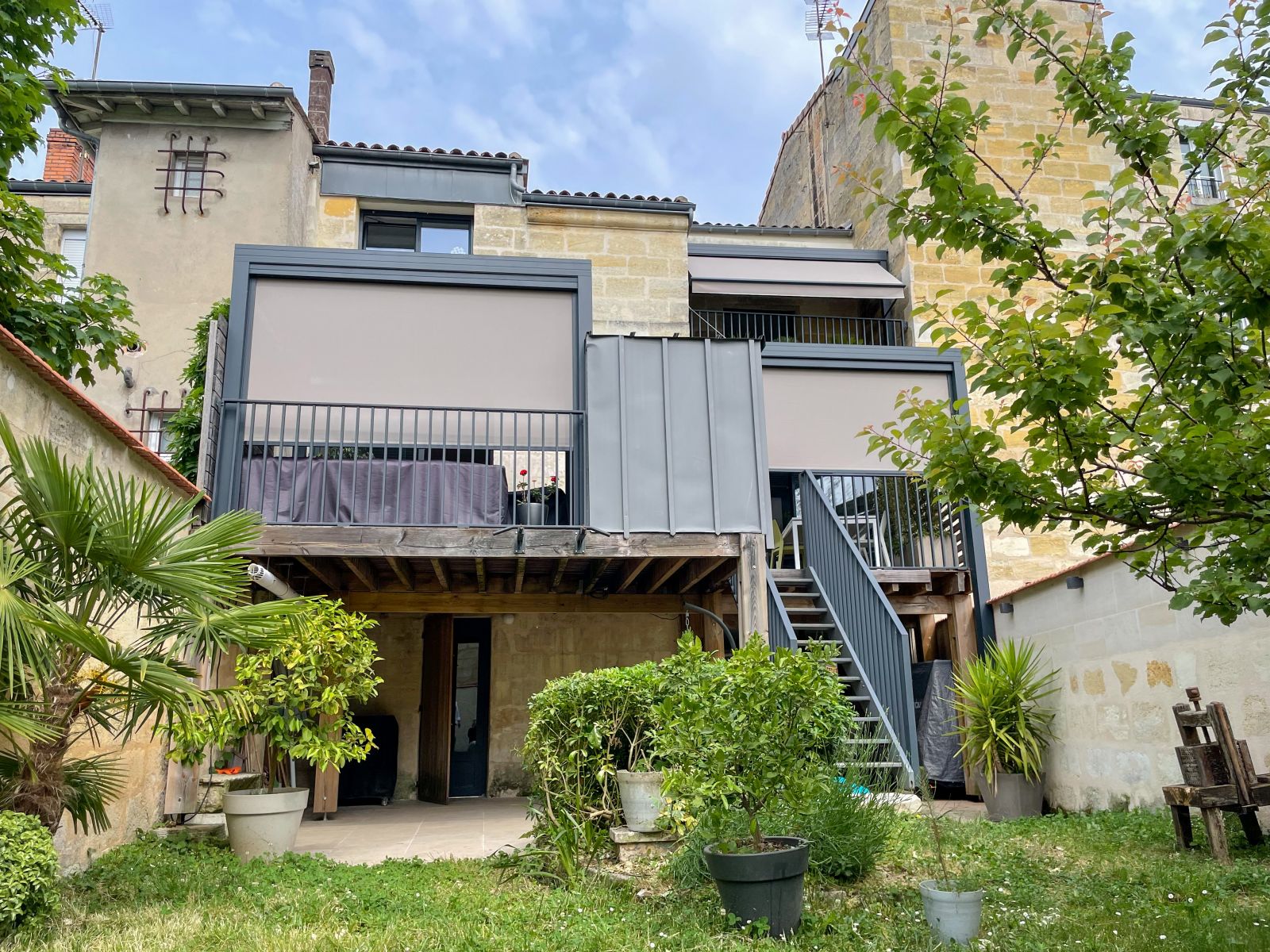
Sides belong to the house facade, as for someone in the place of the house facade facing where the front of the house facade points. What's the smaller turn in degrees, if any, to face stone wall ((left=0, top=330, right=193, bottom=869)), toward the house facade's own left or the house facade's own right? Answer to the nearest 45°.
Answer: approximately 45° to the house facade's own right

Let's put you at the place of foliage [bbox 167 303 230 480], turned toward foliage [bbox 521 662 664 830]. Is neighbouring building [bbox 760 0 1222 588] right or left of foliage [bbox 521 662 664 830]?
left

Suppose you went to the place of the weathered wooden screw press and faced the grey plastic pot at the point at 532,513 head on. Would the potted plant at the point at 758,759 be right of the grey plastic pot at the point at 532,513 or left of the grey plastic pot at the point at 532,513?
left

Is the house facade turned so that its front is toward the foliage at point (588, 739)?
yes

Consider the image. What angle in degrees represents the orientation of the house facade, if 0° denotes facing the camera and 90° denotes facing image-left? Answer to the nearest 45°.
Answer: approximately 0°

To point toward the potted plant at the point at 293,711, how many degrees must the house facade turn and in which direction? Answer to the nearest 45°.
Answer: approximately 45° to its right

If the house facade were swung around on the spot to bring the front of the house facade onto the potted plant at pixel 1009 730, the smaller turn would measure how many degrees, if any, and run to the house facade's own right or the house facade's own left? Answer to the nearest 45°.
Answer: approximately 45° to the house facade's own left
